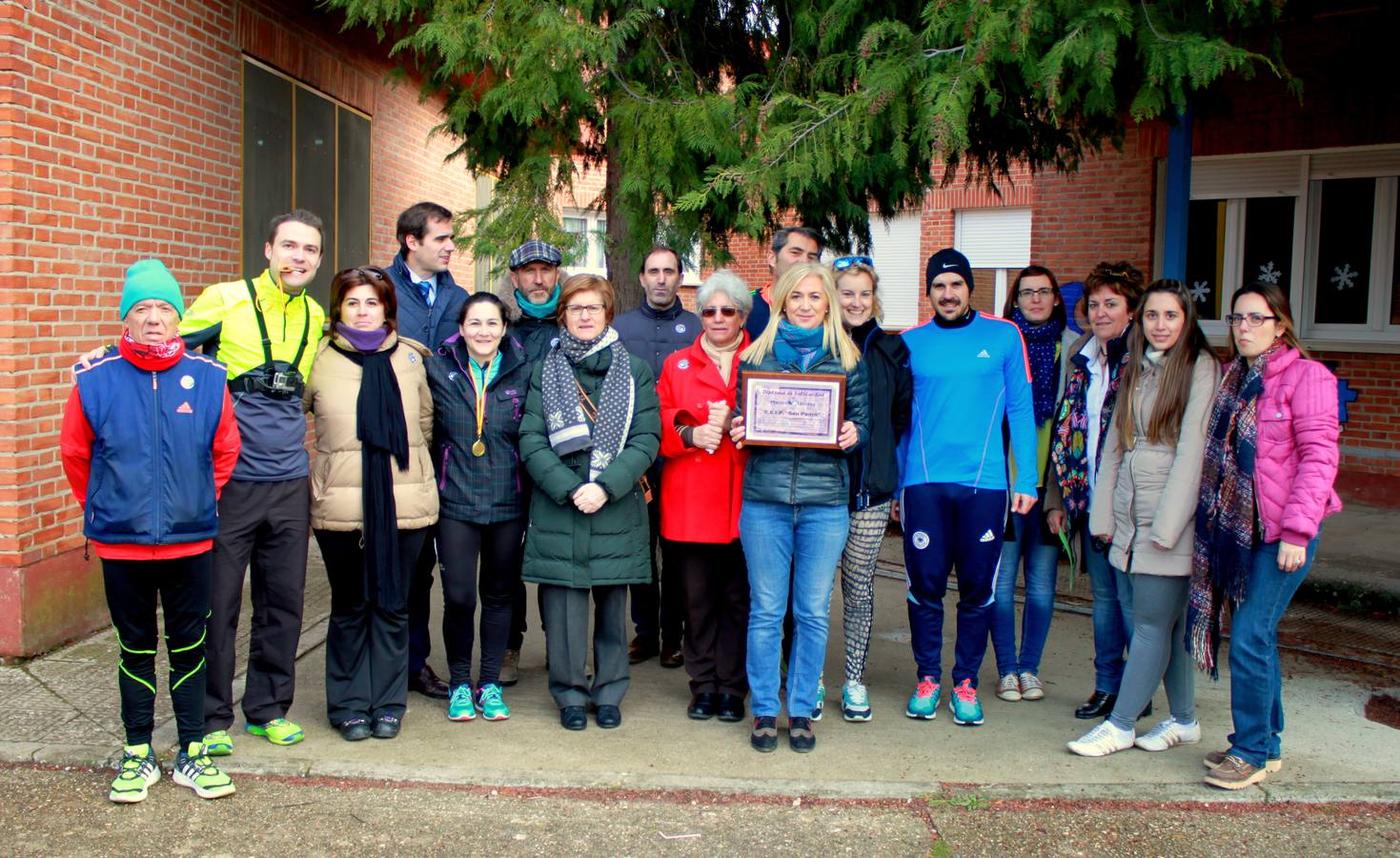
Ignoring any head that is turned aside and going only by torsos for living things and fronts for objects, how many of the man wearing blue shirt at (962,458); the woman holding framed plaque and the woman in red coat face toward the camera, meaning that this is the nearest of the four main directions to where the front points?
3

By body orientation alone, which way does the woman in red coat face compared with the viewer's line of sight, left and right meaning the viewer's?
facing the viewer

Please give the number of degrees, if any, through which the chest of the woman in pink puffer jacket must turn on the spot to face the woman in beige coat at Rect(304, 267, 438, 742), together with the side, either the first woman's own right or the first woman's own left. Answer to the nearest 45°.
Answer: approximately 45° to the first woman's own right

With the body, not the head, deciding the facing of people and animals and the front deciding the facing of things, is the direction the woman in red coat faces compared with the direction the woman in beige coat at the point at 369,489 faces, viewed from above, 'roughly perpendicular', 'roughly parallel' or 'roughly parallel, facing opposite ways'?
roughly parallel

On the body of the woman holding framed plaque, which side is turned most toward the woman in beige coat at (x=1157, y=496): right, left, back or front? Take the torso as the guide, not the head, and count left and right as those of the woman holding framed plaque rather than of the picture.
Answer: left

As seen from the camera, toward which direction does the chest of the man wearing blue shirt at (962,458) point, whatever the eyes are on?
toward the camera

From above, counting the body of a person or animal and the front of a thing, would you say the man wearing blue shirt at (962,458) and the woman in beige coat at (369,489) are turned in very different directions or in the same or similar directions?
same or similar directions

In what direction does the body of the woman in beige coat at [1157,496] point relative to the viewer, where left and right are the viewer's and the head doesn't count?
facing the viewer and to the left of the viewer

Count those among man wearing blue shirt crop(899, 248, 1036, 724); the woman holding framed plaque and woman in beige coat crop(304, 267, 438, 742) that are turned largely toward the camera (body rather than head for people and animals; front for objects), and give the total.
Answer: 3

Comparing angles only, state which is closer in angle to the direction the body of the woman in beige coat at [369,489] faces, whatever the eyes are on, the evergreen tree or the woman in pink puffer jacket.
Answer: the woman in pink puffer jacket

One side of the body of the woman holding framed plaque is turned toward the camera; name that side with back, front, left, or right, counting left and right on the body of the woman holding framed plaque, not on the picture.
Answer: front

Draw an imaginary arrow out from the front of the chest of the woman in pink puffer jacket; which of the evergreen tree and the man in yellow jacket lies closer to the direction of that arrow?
the man in yellow jacket

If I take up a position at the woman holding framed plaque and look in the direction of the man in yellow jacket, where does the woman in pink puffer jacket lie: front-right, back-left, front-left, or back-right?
back-left

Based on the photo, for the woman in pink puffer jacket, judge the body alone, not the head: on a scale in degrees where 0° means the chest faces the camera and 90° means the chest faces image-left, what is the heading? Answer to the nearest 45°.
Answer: approximately 45°

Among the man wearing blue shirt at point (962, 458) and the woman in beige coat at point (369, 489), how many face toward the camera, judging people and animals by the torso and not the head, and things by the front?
2
